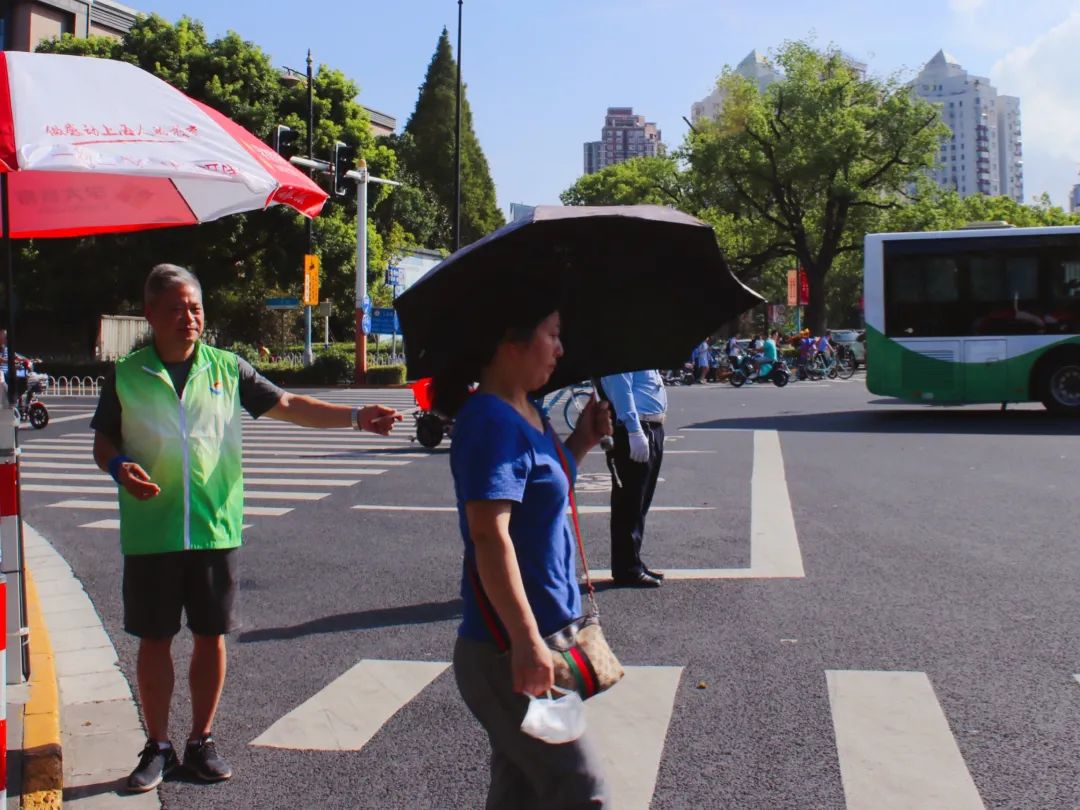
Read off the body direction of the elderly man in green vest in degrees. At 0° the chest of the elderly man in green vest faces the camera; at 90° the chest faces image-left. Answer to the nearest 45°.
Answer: approximately 0°

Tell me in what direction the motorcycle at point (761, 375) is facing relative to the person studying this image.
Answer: facing to the left of the viewer

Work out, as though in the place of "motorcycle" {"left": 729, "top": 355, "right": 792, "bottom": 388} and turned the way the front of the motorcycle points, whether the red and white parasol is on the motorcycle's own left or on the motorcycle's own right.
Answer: on the motorcycle's own left

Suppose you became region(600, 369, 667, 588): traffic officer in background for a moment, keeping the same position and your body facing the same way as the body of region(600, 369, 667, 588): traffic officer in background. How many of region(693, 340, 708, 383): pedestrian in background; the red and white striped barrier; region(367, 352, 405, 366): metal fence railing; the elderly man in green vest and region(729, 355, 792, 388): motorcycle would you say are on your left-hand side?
3

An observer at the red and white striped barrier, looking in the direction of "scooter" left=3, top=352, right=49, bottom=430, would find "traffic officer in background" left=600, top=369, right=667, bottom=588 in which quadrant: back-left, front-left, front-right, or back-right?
front-right

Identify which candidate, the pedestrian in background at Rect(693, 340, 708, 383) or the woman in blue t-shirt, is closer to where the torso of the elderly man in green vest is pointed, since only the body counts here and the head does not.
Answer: the woman in blue t-shirt

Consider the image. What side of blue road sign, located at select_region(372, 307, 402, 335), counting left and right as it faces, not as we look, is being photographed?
front

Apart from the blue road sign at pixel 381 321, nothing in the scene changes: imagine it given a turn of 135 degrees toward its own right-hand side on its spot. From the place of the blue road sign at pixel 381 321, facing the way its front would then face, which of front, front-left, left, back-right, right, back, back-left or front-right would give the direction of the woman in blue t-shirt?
back-left

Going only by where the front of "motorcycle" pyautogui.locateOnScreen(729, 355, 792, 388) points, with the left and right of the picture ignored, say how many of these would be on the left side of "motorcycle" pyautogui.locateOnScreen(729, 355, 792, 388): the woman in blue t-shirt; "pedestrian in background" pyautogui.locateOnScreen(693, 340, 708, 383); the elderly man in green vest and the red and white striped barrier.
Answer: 3

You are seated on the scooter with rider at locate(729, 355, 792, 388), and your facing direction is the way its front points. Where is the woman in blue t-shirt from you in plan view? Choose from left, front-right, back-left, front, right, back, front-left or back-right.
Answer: left

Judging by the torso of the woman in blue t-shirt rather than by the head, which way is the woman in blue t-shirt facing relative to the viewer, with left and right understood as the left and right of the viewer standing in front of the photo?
facing to the right of the viewer
